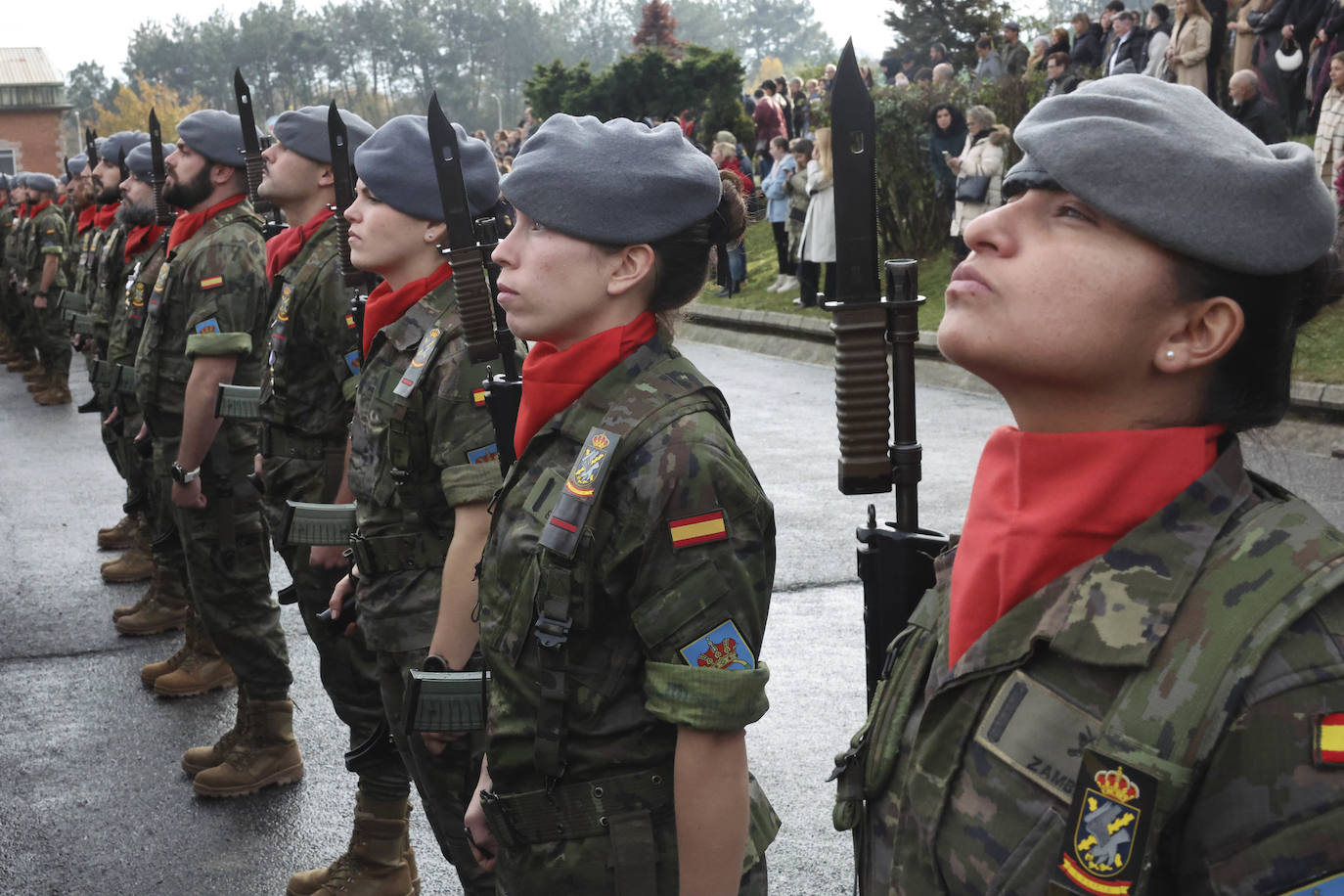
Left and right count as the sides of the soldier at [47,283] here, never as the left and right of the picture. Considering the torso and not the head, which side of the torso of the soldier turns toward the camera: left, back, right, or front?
left

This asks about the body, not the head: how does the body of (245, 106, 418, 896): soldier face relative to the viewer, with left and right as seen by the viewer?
facing to the left of the viewer

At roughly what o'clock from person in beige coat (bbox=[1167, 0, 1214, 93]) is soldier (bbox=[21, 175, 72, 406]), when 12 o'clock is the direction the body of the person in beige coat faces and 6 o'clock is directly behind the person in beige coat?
The soldier is roughly at 1 o'clock from the person in beige coat.

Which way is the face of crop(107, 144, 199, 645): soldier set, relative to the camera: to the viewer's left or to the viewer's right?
to the viewer's left

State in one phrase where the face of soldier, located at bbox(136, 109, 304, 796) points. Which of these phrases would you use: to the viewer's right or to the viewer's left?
to the viewer's left

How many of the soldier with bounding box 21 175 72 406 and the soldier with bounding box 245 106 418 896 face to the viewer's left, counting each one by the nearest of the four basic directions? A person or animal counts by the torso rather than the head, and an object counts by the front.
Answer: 2

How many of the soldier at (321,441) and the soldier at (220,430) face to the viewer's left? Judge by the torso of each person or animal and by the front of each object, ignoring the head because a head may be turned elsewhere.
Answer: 2
